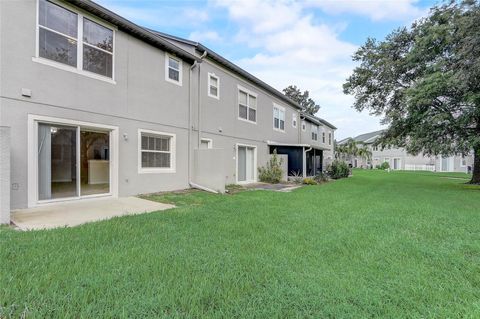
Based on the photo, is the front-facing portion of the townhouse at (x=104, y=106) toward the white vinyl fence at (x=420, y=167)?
no

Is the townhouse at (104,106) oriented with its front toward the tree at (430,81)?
no

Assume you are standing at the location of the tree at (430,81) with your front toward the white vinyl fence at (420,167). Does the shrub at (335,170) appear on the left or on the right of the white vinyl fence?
left

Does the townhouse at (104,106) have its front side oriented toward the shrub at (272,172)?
no
